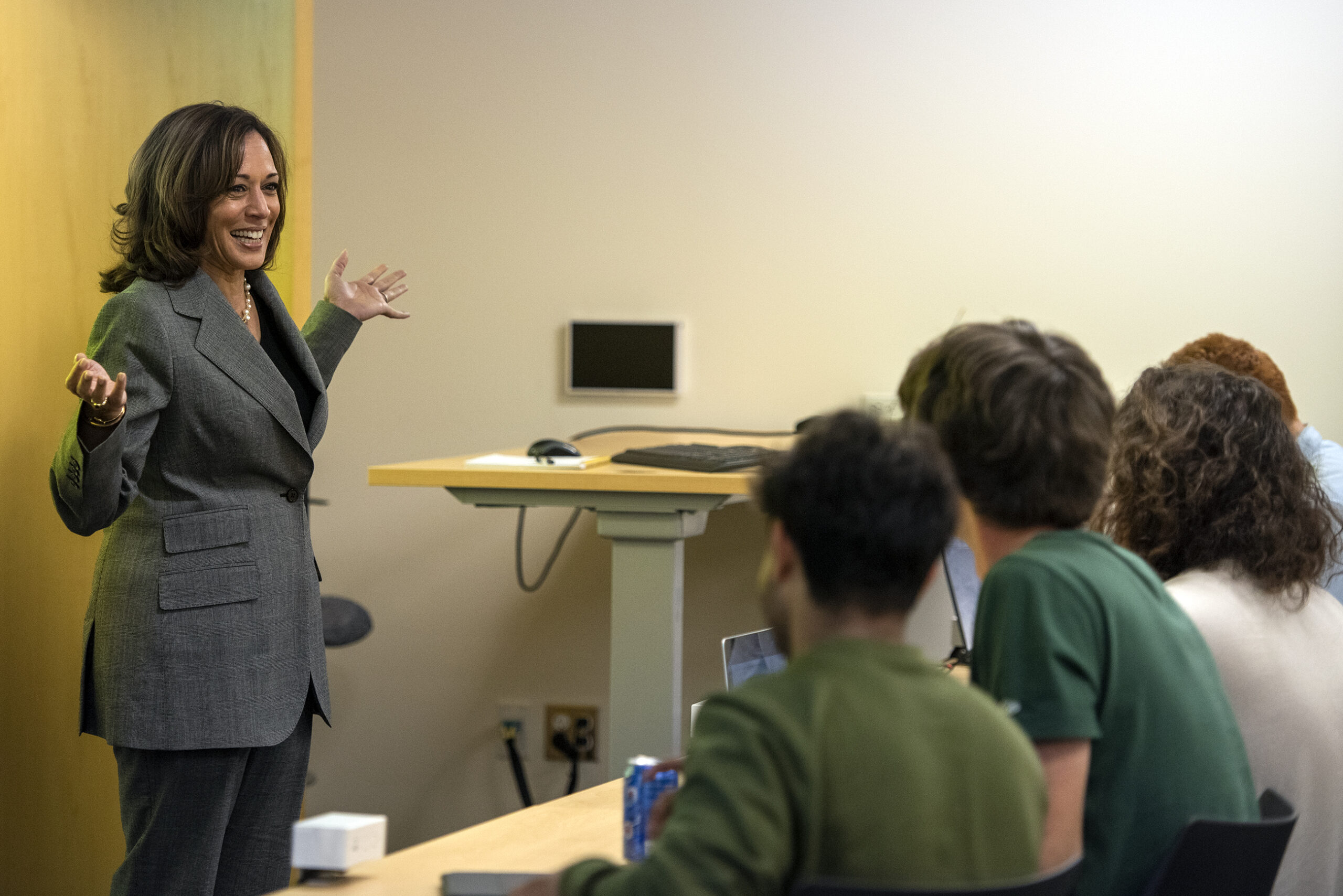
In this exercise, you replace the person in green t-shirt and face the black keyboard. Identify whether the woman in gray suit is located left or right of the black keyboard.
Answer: left

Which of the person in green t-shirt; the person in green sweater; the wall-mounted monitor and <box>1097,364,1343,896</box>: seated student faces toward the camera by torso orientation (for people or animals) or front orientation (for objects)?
the wall-mounted monitor

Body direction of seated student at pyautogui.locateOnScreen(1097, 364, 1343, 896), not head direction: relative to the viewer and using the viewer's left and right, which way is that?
facing away from the viewer and to the left of the viewer

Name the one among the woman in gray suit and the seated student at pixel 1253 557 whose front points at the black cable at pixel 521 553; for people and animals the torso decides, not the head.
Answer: the seated student

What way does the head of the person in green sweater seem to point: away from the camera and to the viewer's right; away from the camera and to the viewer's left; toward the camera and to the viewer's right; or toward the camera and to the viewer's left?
away from the camera and to the viewer's left

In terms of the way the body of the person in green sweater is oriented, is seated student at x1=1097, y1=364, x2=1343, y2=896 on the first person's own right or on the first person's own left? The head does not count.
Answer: on the first person's own right

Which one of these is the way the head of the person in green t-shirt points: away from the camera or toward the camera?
away from the camera

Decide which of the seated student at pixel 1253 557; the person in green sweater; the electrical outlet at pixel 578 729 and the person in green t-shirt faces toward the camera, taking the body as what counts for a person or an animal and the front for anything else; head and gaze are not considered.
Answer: the electrical outlet

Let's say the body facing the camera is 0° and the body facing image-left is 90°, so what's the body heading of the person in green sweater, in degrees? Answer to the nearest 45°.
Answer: approximately 135°

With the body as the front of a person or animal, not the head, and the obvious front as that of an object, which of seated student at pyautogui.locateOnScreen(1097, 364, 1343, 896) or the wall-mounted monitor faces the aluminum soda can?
the wall-mounted monitor

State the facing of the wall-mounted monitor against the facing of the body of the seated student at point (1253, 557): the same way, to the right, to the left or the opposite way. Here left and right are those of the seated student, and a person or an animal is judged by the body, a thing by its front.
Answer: the opposite way

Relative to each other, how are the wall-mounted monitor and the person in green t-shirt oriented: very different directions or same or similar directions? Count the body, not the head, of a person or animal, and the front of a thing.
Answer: very different directions

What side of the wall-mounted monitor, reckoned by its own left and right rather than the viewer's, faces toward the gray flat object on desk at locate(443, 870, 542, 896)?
front
